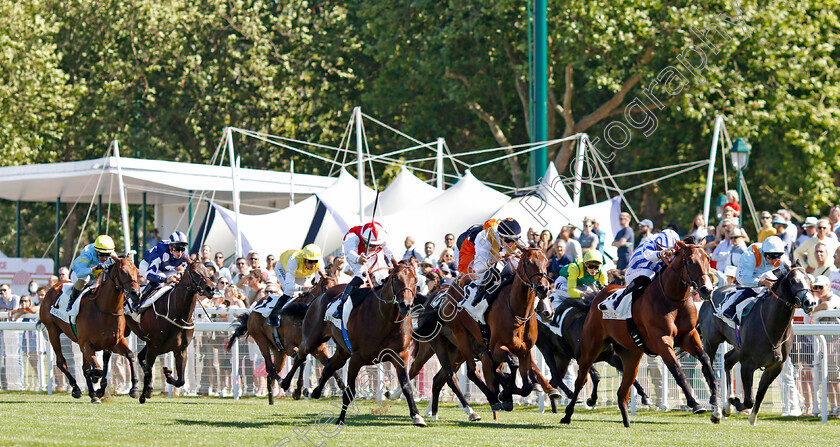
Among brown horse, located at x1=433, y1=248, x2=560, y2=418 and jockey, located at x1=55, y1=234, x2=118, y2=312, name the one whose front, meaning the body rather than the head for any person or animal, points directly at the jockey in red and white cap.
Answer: the jockey

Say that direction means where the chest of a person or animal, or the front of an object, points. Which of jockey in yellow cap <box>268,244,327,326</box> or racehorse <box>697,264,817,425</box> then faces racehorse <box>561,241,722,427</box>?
the jockey in yellow cap

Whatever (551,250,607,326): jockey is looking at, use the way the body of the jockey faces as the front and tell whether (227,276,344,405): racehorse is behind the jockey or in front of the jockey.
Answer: behind

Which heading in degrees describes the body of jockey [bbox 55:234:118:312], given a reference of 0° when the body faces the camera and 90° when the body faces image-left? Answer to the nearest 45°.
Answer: approximately 315°

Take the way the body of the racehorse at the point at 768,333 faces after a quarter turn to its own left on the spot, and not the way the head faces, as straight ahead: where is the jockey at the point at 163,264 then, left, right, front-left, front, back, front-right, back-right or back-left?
back-left

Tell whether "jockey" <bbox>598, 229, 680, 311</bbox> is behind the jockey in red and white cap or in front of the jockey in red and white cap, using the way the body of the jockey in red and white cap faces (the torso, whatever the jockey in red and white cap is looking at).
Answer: in front

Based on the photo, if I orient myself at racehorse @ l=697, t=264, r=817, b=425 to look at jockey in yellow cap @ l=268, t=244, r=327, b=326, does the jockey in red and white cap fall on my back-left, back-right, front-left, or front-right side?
front-left

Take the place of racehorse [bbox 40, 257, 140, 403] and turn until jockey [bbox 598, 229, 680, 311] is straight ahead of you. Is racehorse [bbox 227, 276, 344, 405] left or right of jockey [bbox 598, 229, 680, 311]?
left

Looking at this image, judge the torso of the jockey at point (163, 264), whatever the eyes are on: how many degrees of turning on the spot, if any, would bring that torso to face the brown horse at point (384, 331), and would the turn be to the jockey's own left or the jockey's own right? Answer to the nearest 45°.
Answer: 0° — they already face it

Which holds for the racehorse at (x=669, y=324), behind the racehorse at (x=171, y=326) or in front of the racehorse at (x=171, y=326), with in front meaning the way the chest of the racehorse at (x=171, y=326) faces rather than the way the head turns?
in front

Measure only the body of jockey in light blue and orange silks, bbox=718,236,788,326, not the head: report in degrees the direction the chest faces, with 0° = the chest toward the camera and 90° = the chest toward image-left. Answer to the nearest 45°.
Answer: approximately 315°

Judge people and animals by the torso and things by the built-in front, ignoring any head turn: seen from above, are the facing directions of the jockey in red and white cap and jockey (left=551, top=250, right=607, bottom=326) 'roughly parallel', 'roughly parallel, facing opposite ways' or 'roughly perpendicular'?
roughly parallel

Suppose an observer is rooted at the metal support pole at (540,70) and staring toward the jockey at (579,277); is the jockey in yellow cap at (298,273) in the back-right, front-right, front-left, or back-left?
front-right

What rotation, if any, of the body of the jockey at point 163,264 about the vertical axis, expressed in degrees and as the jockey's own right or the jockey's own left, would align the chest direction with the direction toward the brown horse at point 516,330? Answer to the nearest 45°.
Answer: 0° — they already face it

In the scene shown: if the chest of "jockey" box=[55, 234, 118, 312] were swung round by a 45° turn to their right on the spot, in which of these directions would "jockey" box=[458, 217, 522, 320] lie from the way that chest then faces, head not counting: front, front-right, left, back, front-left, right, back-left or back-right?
front-left

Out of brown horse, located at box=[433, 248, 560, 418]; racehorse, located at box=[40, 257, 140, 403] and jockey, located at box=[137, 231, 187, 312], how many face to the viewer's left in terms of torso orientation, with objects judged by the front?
0

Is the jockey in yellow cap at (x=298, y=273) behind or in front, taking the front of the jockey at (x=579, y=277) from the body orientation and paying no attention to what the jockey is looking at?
behind

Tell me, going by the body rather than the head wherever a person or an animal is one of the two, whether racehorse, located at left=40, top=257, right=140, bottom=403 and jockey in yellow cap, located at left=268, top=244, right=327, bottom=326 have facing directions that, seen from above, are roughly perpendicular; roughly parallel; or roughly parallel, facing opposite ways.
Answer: roughly parallel

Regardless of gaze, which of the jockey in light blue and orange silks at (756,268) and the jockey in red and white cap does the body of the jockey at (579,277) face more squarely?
the jockey in light blue and orange silks

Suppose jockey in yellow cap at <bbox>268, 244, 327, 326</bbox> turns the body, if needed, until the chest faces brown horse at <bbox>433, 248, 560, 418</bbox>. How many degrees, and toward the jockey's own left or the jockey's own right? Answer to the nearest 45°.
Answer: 0° — they already face it
